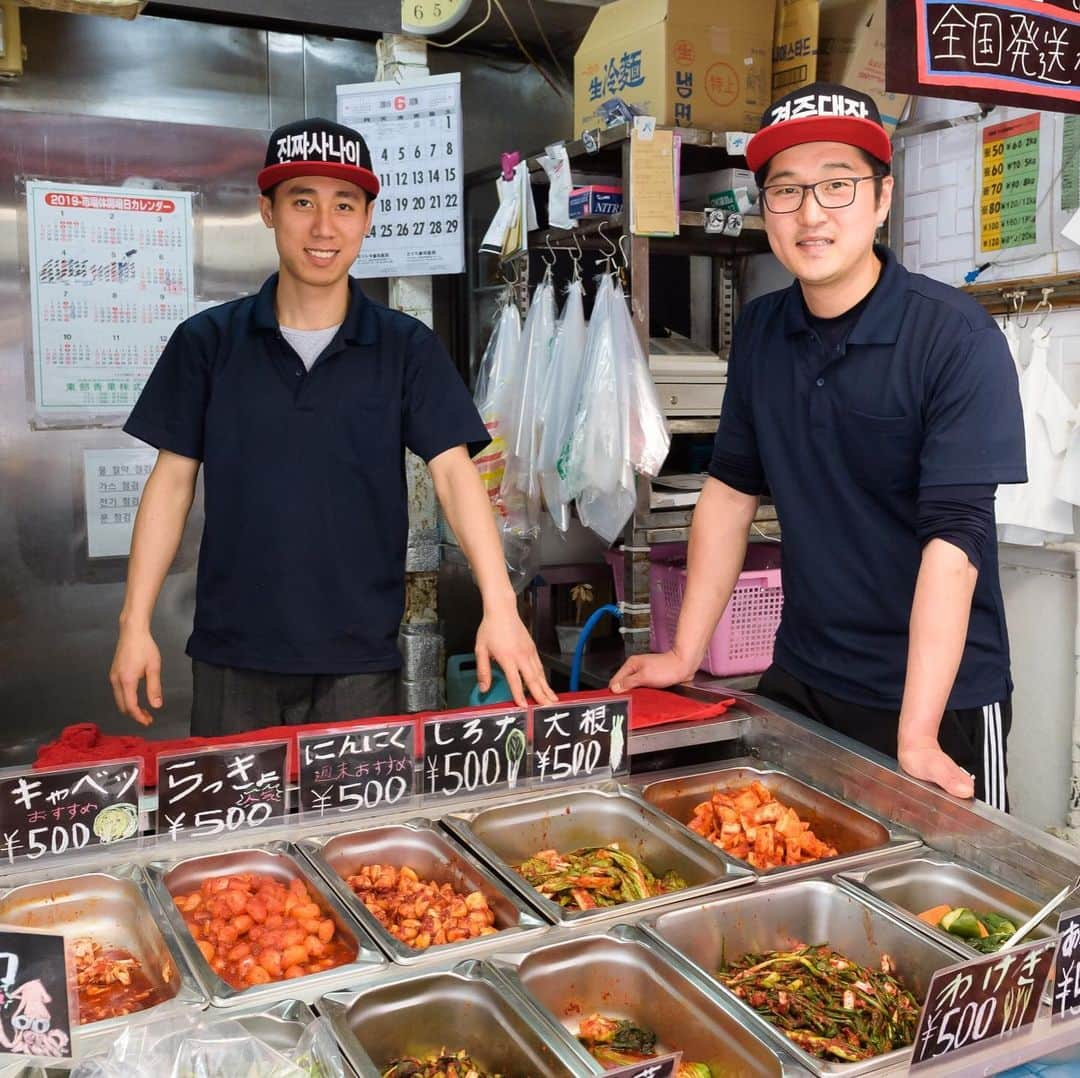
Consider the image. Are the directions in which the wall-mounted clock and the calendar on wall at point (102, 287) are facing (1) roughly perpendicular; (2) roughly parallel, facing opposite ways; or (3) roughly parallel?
roughly parallel

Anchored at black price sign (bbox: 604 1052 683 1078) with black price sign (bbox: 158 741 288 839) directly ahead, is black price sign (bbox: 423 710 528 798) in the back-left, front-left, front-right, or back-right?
front-right

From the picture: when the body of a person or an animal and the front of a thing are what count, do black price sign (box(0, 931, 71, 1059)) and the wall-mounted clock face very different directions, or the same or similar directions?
same or similar directions

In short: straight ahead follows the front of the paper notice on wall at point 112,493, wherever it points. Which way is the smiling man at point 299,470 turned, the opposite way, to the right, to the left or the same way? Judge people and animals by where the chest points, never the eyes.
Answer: the same way

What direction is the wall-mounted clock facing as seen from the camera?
toward the camera

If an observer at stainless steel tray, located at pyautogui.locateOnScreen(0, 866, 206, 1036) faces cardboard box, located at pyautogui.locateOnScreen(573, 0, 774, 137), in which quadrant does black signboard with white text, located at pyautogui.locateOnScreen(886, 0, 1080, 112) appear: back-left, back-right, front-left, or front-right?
front-right

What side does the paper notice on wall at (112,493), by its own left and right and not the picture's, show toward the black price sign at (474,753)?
front

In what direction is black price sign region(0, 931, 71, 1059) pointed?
toward the camera

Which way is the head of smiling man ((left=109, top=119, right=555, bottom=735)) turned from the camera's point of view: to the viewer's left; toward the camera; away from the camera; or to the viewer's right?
toward the camera

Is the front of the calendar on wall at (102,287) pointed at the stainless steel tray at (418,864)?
yes

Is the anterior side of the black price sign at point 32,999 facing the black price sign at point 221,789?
no

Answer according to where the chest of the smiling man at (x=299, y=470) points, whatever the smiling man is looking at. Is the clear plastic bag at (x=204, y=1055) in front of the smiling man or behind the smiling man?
in front

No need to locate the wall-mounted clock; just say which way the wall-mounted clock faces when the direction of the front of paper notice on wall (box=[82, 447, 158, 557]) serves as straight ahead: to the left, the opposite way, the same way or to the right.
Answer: the same way

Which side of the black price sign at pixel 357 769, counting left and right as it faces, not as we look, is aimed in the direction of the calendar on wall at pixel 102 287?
back

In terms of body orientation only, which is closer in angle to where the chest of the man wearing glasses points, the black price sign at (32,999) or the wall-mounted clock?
the black price sign
